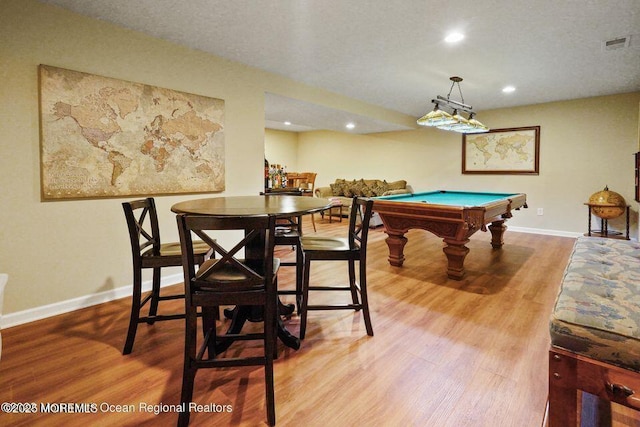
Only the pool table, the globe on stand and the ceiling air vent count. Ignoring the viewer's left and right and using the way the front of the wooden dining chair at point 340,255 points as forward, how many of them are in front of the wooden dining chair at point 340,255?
0

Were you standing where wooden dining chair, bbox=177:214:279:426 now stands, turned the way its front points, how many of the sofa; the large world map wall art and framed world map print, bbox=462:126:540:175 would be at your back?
0

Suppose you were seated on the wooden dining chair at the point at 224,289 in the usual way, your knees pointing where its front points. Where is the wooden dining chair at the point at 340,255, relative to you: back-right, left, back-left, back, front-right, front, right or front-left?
front-right

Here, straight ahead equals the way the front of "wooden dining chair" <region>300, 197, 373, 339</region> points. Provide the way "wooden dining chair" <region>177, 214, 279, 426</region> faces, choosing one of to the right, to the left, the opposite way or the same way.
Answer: to the right

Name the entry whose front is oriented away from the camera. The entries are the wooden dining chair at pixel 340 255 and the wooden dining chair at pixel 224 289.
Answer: the wooden dining chair at pixel 224 289

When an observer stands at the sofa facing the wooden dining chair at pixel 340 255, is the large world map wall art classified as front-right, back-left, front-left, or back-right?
front-right

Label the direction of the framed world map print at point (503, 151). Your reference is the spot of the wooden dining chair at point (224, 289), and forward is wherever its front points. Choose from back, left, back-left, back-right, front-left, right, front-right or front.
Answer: front-right

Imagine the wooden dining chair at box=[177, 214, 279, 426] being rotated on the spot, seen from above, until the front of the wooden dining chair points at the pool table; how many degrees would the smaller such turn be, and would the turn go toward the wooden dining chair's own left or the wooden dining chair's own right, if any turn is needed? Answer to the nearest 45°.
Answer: approximately 45° to the wooden dining chair's own right

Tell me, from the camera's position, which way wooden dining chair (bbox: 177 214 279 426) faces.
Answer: facing away from the viewer

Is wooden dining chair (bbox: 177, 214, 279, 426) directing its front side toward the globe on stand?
no

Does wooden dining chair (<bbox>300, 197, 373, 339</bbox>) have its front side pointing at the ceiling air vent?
no

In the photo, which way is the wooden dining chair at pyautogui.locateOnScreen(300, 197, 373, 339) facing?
to the viewer's left

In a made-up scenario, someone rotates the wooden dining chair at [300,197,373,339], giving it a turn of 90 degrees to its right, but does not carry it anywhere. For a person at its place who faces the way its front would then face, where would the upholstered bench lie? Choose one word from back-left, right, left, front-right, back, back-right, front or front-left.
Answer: back-right

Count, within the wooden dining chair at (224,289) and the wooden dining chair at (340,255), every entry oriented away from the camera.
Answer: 1
